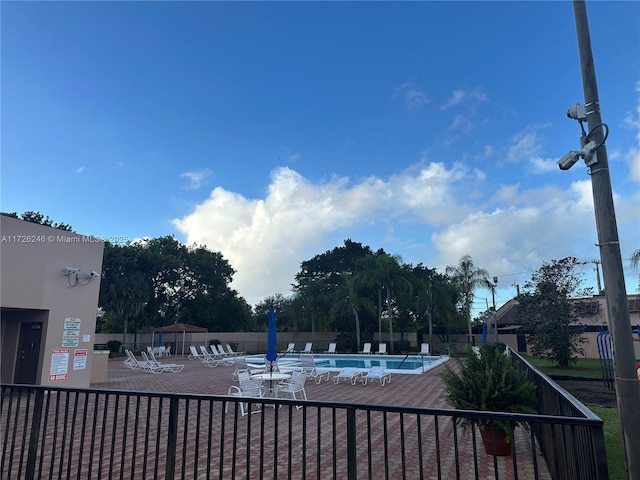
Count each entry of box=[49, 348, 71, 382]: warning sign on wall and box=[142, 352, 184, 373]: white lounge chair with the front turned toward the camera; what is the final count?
1

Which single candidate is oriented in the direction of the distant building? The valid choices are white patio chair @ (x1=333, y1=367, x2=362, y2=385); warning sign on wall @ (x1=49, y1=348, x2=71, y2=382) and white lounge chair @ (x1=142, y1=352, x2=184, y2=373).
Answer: the white lounge chair

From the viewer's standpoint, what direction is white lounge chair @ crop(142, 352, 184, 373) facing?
to the viewer's right

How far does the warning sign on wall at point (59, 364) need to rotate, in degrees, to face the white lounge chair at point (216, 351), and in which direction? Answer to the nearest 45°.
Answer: approximately 135° to its left

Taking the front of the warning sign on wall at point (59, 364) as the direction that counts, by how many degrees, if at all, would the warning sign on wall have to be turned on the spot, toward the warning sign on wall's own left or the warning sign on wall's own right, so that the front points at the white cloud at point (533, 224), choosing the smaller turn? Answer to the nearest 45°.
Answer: approximately 90° to the warning sign on wall's own left

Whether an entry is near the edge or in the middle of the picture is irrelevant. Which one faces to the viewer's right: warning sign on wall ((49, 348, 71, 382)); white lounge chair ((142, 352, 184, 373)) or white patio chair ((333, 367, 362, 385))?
the white lounge chair

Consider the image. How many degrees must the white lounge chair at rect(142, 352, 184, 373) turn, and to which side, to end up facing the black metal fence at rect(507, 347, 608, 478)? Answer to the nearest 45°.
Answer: approximately 90° to its right
